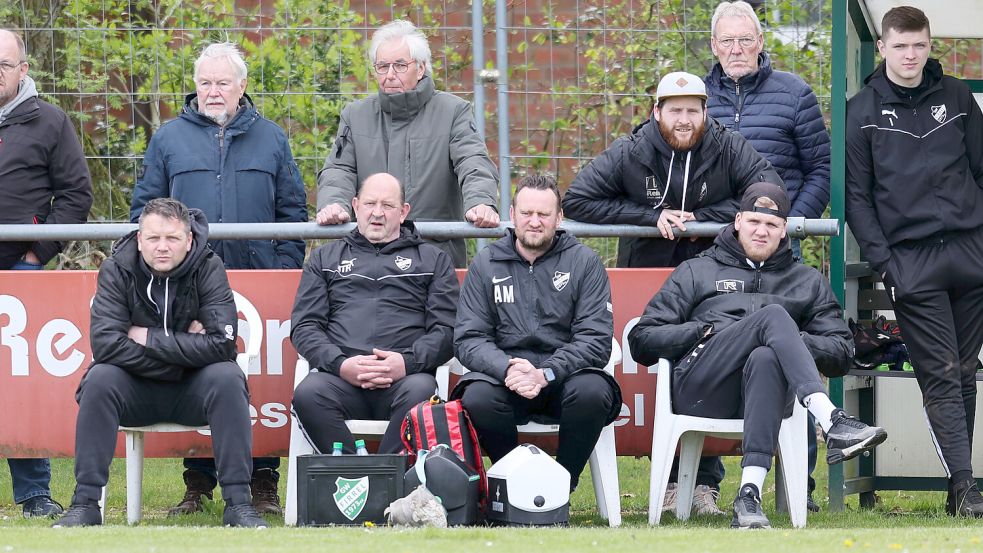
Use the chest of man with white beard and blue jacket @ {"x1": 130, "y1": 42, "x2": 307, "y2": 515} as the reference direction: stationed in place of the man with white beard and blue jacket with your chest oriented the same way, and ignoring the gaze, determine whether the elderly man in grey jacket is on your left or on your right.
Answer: on your left

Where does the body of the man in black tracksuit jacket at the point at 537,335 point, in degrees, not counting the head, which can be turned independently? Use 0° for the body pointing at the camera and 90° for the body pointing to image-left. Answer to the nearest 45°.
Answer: approximately 0°

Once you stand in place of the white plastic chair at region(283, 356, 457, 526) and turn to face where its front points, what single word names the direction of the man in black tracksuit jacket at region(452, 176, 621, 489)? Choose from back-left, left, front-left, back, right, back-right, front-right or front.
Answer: left

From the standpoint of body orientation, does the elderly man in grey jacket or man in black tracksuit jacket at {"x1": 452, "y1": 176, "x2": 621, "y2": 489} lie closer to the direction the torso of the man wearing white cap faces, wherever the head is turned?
the man in black tracksuit jacket

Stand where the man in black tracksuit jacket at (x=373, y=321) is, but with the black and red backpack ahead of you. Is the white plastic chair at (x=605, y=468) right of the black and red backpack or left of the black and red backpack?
left

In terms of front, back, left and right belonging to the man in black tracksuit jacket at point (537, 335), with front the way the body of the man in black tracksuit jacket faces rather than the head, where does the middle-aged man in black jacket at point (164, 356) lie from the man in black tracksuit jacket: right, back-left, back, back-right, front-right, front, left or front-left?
right

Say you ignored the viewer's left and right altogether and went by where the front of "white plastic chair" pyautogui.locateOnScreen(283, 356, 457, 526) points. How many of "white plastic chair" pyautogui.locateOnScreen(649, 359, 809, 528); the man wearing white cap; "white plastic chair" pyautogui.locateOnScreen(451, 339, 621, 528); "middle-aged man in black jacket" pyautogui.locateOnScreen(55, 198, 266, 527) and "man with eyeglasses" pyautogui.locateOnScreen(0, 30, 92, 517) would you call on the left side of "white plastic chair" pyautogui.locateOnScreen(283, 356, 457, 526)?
3

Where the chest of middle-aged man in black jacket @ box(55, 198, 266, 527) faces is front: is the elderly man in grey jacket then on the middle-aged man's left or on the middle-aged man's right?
on the middle-aged man's left

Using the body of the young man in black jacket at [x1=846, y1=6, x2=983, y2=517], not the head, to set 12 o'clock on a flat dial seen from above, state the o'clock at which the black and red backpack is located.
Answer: The black and red backpack is roughly at 2 o'clock from the young man in black jacket.
